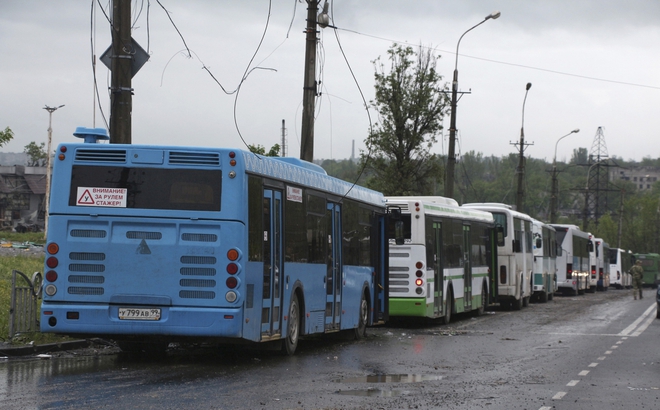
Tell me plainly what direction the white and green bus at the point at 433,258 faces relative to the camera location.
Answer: facing away from the viewer and to the right of the viewer

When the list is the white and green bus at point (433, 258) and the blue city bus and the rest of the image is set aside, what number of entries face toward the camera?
0

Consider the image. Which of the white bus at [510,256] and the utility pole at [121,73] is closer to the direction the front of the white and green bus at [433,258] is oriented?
the white bus

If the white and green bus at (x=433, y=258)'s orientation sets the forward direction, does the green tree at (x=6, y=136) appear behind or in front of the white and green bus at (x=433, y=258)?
behind

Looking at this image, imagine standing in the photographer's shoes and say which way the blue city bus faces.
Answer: facing away from the viewer and to the right of the viewer
